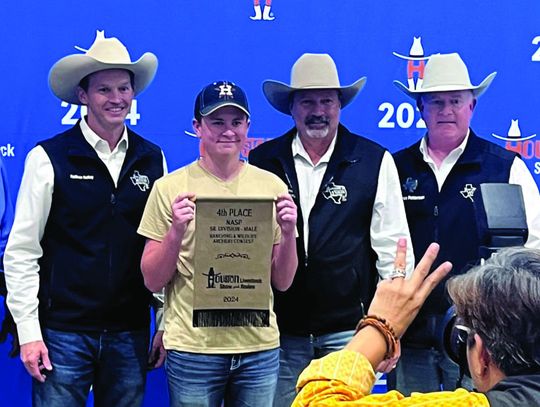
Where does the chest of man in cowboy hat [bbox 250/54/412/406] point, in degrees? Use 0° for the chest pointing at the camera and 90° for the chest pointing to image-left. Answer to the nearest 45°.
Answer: approximately 0°

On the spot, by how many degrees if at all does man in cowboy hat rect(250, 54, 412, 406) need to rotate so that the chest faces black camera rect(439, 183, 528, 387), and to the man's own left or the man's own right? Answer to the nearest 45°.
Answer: approximately 45° to the man's own left

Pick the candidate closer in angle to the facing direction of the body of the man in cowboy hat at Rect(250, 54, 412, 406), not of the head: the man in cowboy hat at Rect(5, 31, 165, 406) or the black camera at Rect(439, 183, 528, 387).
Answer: the black camera

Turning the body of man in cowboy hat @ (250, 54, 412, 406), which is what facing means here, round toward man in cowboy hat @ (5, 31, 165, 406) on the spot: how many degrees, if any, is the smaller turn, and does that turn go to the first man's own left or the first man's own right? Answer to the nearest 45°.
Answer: approximately 90° to the first man's own right

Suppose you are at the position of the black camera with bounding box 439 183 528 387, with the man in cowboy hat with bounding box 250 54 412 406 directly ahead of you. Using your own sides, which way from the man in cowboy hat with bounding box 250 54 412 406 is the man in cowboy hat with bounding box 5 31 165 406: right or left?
left
